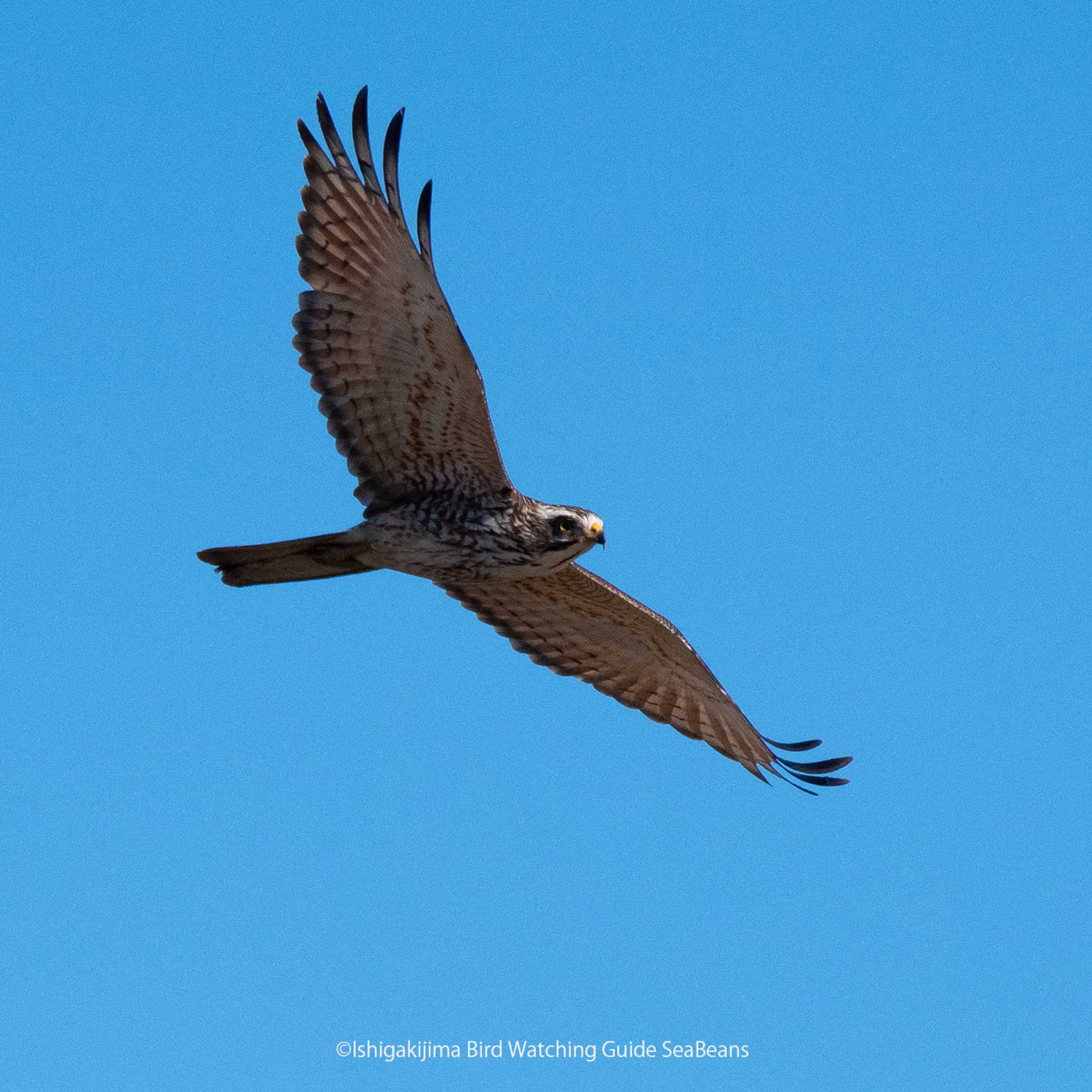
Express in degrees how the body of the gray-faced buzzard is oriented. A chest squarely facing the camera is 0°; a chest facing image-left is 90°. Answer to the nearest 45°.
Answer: approximately 270°
